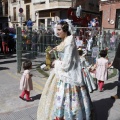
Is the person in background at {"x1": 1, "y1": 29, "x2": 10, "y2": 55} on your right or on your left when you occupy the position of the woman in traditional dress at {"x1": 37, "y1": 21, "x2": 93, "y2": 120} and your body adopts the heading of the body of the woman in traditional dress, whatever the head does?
on your right

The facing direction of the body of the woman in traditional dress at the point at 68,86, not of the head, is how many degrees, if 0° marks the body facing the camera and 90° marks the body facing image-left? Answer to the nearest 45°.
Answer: approximately 90°

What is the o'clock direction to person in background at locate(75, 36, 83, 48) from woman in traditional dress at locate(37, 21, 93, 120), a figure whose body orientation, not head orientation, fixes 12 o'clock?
The person in background is roughly at 3 o'clock from the woman in traditional dress.
